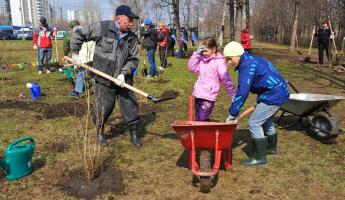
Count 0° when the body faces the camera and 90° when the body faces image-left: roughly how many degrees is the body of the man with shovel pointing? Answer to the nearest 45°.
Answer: approximately 315°

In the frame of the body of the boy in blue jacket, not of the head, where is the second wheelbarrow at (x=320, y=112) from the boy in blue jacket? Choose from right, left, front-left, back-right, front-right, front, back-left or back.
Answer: back-right

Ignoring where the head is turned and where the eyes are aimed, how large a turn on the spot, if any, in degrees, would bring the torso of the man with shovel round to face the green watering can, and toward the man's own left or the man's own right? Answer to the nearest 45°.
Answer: approximately 90° to the man's own right

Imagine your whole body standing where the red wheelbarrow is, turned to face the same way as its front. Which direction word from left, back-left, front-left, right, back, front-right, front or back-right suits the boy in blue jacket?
back-left

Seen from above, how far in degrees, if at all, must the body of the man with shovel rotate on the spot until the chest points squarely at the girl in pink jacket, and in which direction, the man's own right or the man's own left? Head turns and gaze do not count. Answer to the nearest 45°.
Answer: approximately 45° to the man's own left

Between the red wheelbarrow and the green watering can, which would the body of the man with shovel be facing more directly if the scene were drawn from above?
the red wheelbarrow

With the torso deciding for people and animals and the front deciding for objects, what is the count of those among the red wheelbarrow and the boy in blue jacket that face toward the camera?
1

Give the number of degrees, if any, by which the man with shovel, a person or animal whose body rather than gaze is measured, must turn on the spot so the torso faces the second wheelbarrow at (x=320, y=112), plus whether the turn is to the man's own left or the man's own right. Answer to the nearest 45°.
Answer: approximately 45° to the man's own left

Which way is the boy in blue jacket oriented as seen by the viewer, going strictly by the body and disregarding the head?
to the viewer's left

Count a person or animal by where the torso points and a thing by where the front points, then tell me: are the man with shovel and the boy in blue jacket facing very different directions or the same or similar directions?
very different directions

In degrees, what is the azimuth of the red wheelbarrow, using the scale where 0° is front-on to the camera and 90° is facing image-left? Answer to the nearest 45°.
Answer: approximately 0°
